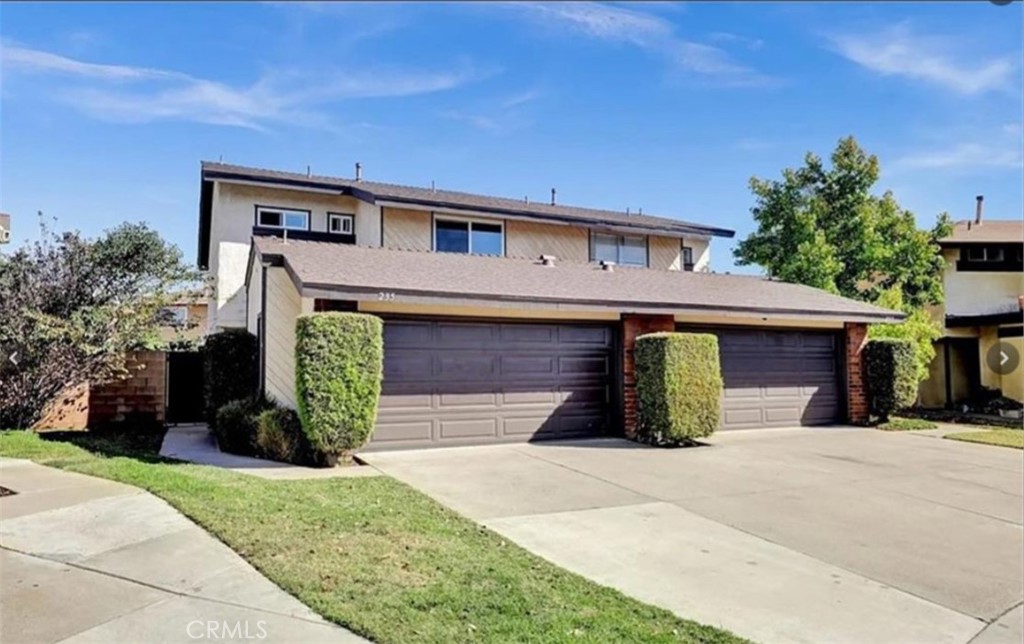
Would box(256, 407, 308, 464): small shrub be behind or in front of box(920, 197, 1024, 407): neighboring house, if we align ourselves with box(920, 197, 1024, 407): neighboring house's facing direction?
in front

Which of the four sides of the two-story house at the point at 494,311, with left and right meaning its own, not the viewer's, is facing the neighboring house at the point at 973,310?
left

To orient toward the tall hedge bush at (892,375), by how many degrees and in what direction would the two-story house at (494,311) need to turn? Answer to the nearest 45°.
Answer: approximately 45° to its left

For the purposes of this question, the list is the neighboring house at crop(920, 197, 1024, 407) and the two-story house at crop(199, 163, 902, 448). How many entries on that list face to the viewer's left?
0

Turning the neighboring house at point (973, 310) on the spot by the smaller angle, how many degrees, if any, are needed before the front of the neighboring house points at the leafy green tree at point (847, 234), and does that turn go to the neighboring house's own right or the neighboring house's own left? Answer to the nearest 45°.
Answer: approximately 45° to the neighboring house's own right

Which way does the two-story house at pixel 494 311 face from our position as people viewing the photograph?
facing the viewer and to the right of the viewer

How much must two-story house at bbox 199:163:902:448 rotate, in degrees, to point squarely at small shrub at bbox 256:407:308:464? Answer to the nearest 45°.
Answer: approximately 90° to its right

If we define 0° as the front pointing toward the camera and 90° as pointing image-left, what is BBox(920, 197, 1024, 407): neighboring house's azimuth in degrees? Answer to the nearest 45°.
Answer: approximately 0°

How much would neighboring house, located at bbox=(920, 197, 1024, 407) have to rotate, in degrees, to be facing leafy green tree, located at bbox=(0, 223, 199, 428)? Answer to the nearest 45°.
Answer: approximately 45° to its right
